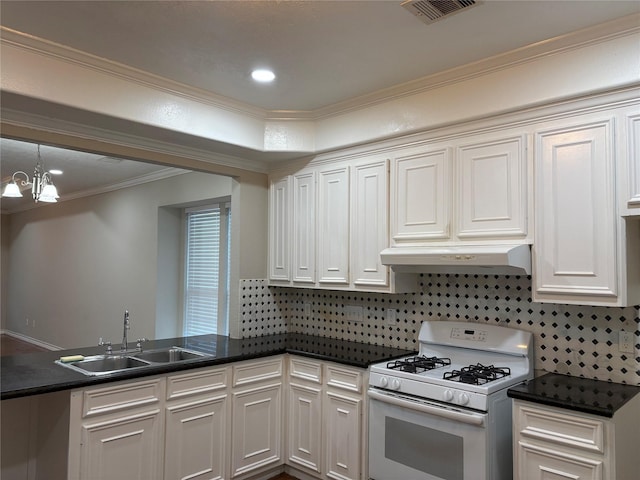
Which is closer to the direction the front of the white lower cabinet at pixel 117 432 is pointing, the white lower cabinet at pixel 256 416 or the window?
the white lower cabinet

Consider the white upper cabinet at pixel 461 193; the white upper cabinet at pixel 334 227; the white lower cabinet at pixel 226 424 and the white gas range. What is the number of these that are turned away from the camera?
0

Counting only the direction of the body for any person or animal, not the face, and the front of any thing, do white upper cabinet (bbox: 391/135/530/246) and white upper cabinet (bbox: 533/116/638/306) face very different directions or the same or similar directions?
same or similar directions

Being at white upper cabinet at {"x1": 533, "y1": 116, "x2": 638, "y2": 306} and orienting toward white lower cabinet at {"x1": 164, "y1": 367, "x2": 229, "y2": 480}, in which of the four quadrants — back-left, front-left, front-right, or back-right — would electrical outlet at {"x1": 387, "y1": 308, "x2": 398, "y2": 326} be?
front-right

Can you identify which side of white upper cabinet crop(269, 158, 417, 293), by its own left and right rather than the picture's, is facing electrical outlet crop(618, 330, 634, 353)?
left

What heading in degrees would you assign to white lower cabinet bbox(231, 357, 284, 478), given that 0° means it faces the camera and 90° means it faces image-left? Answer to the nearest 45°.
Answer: approximately 315°

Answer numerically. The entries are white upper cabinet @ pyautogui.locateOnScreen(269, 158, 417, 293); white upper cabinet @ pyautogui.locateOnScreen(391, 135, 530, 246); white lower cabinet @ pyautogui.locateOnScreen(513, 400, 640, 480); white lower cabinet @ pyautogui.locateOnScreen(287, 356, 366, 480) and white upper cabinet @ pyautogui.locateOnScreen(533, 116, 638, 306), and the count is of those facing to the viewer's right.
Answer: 0

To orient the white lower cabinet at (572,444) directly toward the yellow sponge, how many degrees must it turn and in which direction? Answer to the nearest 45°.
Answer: approximately 45° to its right

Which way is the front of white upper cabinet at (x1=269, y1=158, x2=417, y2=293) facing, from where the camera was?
facing the viewer and to the left of the viewer

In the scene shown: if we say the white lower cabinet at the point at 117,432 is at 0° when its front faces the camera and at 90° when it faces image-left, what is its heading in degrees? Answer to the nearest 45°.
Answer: approximately 315°
